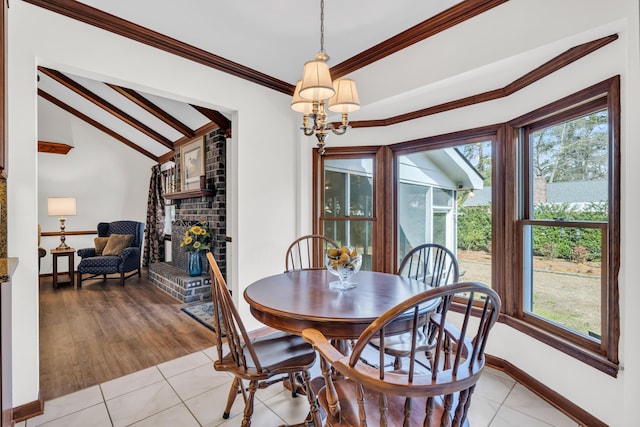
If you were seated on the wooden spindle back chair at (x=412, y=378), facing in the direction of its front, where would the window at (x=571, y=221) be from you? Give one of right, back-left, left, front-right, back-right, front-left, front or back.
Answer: right

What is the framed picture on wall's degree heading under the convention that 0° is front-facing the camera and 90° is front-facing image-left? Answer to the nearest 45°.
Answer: approximately 45°

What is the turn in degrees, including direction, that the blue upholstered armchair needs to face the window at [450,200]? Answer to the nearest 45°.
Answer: approximately 90° to its left

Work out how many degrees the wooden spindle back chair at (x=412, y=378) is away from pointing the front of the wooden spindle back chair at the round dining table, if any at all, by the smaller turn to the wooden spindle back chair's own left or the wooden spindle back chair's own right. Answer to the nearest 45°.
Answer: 0° — it already faces it

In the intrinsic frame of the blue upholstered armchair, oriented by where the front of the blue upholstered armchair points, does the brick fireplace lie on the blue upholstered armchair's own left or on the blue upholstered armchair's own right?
on the blue upholstered armchair's own left

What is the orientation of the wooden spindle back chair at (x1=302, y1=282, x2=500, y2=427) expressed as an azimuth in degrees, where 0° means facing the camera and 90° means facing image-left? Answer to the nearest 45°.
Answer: approximately 135°

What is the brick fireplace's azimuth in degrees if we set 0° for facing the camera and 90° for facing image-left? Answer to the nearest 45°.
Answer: approximately 45°

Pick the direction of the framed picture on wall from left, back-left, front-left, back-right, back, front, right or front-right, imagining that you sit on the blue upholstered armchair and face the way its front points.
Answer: left
